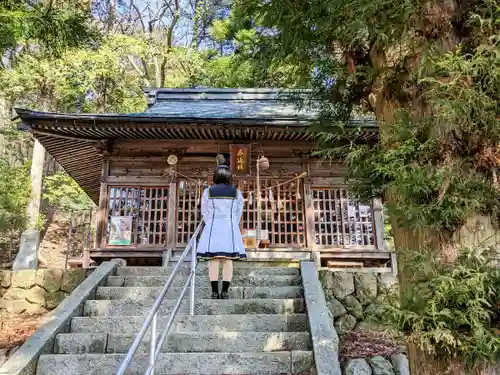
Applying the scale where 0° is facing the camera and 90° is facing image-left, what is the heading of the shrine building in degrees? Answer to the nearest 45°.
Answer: approximately 0°

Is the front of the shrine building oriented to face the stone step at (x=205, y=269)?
yes

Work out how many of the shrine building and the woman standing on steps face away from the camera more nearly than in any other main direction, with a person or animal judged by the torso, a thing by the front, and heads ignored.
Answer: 1

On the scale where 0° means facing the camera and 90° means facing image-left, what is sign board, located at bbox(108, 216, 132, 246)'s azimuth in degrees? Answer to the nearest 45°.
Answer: approximately 0°

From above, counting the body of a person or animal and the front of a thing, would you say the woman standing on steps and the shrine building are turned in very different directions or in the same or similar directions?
very different directions

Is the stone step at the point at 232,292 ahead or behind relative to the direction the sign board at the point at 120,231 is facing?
ahead

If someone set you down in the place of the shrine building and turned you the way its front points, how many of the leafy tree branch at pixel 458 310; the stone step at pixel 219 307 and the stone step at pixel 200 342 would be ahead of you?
3

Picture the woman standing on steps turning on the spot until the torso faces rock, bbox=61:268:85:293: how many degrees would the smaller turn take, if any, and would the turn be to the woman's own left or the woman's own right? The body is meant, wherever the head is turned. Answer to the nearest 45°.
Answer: approximately 45° to the woman's own left

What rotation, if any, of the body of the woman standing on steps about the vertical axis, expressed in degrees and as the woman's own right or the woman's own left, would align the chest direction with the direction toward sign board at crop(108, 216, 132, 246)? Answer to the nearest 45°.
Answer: approximately 45° to the woman's own left

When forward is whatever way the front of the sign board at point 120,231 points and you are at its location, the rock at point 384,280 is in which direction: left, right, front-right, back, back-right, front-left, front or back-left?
front-left

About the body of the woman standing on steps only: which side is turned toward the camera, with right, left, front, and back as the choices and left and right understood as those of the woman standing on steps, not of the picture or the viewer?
back

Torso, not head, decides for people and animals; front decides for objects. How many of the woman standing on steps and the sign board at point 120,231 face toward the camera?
1

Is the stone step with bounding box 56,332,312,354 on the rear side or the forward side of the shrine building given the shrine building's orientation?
on the forward side

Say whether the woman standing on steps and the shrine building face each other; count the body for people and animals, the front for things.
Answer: yes

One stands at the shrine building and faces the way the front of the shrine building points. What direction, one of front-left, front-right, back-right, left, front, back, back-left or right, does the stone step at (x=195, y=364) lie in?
front

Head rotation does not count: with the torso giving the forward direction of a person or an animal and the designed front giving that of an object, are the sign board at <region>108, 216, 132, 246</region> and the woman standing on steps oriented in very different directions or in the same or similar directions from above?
very different directions
